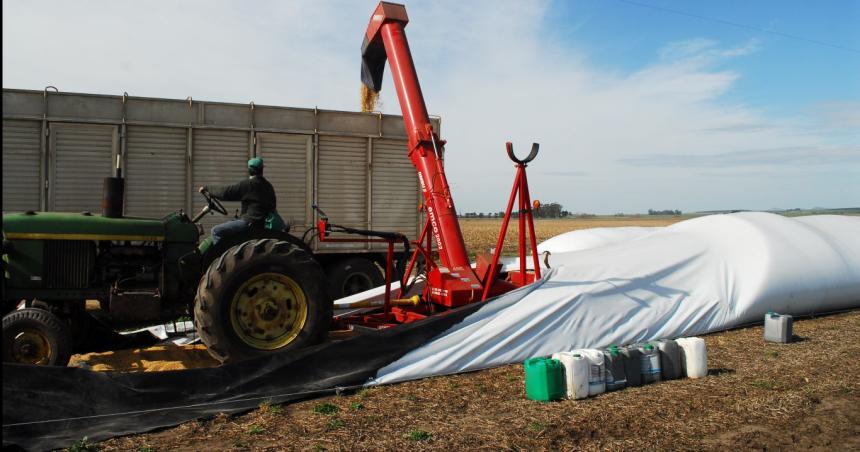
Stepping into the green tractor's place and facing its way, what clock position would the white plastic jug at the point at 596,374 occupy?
The white plastic jug is roughly at 7 o'clock from the green tractor.

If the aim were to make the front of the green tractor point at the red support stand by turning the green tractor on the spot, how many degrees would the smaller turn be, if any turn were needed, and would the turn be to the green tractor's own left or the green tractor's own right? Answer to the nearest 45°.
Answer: approximately 180°

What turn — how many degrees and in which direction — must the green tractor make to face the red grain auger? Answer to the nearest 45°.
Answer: approximately 180°

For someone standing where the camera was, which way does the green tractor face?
facing to the left of the viewer

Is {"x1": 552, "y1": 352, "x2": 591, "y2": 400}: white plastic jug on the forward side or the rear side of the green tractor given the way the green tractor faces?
on the rear side

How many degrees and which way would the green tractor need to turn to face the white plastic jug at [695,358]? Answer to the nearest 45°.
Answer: approximately 180°
